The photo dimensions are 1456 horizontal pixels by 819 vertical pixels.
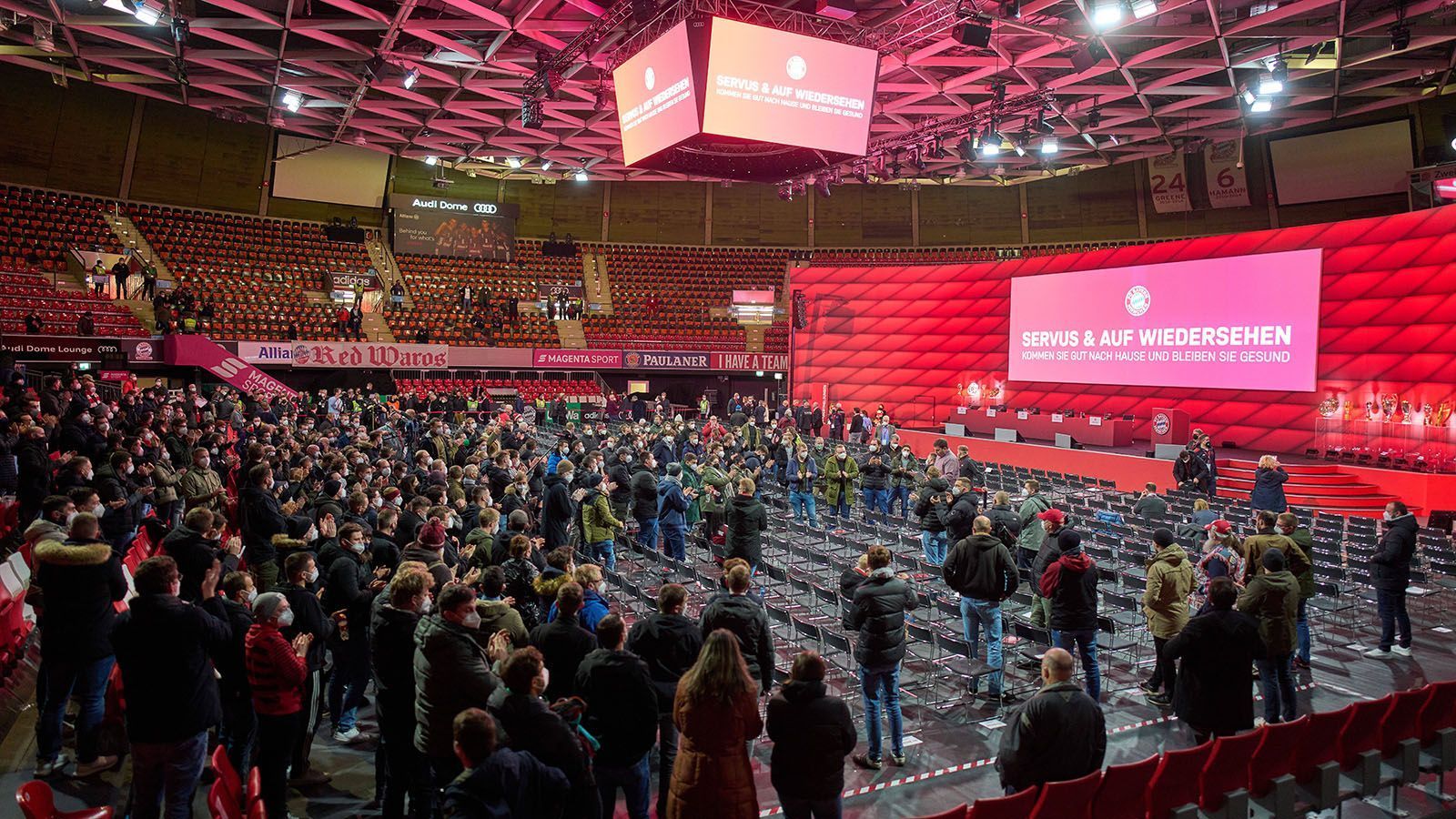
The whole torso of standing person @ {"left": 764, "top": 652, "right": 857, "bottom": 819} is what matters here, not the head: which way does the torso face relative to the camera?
away from the camera

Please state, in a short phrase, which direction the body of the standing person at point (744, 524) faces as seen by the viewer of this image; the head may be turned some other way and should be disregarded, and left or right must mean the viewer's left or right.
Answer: facing away from the viewer

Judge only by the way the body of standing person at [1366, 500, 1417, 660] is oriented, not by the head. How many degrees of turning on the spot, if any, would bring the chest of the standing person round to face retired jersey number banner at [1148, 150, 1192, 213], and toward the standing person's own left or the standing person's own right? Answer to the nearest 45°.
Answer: approximately 90° to the standing person's own right

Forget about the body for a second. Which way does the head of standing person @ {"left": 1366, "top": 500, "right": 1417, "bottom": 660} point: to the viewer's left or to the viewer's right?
to the viewer's left

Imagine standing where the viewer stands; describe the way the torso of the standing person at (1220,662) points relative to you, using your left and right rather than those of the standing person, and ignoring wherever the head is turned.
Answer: facing away from the viewer

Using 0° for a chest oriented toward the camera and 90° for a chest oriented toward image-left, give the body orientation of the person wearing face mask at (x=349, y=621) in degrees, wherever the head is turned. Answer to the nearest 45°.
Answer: approximately 270°

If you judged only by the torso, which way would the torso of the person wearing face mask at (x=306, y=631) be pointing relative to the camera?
to the viewer's right

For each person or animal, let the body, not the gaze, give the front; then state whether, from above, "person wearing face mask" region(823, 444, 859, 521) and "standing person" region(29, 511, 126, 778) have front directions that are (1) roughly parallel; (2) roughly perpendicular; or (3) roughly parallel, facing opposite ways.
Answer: roughly parallel, facing opposite ways

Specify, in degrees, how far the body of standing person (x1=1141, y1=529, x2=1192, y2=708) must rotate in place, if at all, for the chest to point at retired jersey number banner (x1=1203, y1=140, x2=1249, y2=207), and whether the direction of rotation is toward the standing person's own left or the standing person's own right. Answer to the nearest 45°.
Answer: approximately 45° to the standing person's own right

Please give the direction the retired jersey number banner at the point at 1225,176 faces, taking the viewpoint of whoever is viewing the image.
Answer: facing the viewer

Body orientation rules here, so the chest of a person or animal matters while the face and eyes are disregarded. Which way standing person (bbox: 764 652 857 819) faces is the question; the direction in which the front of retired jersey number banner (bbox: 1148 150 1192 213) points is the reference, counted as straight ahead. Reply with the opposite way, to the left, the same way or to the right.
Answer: the opposite way

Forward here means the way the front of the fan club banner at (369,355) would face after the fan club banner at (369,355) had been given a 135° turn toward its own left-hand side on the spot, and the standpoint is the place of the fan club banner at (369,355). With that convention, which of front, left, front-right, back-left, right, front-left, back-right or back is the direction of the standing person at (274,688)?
back-right

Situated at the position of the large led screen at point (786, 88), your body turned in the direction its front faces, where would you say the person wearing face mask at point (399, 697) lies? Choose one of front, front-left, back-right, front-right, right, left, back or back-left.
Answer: front-right

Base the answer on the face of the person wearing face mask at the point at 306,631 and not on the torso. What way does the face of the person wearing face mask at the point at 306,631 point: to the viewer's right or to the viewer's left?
to the viewer's right

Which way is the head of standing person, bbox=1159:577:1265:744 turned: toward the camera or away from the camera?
away from the camera
